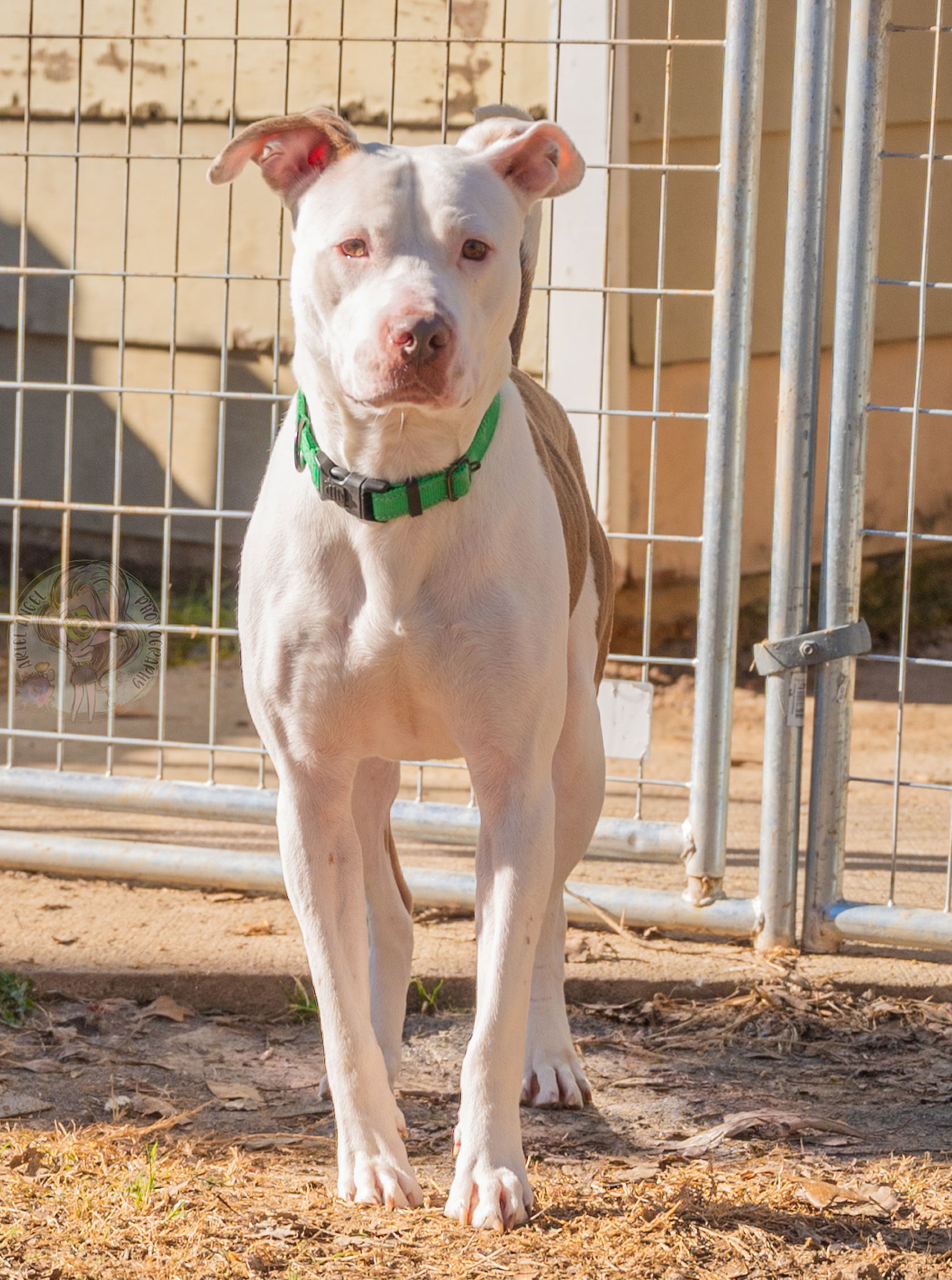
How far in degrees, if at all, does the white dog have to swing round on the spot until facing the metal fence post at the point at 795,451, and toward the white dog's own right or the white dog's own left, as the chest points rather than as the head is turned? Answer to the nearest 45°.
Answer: approximately 135° to the white dog's own left

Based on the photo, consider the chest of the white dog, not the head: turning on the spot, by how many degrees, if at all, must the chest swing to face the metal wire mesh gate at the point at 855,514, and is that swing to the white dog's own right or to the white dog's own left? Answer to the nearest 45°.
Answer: approximately 135° to the white dog's own left

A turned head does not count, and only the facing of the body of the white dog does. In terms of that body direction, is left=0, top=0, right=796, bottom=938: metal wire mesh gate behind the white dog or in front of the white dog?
behind

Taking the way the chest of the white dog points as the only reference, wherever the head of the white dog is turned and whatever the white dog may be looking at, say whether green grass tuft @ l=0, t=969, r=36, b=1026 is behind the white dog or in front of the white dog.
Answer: behind

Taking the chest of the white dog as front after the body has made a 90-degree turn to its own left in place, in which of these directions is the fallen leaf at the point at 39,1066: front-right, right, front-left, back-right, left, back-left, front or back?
back-left

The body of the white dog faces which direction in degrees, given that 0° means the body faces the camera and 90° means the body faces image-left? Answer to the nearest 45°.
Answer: approximately 0°
